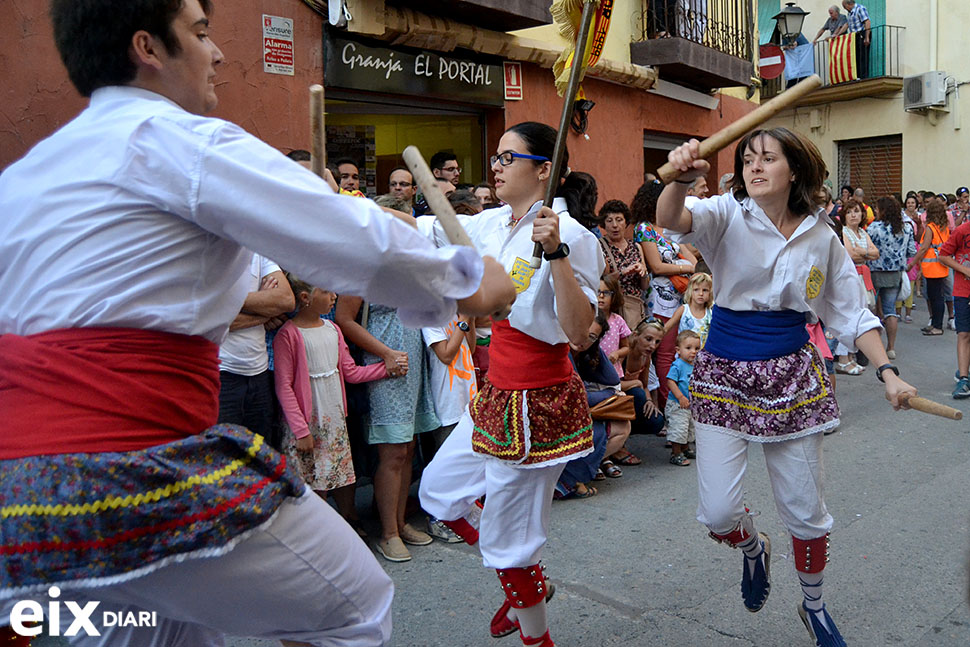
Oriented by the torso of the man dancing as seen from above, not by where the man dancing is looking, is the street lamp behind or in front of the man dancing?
in front

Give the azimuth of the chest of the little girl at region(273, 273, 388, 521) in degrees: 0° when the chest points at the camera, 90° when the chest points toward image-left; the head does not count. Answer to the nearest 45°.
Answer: approximately 315°

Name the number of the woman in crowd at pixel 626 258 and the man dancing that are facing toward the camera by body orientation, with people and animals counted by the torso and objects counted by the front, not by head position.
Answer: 1

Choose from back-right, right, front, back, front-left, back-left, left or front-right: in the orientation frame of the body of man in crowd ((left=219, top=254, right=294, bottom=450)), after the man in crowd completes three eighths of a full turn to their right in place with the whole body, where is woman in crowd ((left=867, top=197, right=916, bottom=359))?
back-right

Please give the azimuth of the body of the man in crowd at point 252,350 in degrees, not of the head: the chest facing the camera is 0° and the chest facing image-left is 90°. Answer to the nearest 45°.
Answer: approximately 315°

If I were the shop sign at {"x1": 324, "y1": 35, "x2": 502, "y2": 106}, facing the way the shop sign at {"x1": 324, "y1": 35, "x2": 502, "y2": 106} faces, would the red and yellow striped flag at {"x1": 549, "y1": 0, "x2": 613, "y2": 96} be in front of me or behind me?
in front

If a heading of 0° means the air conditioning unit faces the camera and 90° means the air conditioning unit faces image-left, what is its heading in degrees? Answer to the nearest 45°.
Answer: approximately 45°

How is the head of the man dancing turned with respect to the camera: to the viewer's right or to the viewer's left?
to the viewer's right
